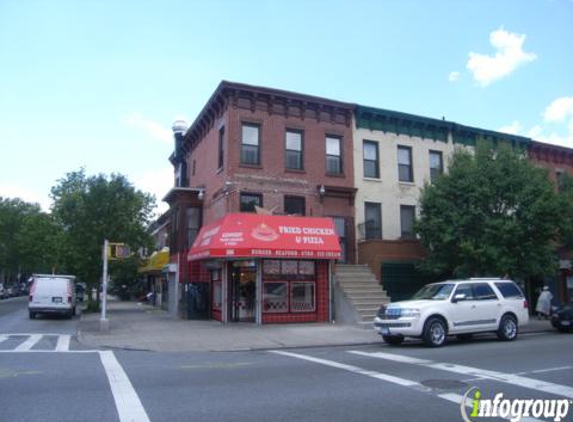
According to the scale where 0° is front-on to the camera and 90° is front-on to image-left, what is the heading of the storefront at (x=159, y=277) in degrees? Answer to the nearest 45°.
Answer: approximately 90°

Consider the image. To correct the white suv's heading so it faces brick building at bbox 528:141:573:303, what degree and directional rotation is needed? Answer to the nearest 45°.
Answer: approximately 135° to its right

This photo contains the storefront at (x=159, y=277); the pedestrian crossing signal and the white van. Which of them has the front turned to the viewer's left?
the storefront

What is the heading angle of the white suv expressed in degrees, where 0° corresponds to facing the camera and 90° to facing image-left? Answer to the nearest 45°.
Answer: approximately 45°
